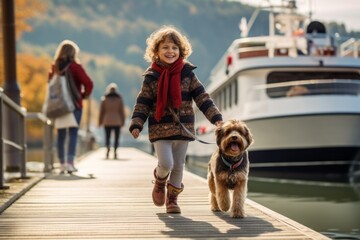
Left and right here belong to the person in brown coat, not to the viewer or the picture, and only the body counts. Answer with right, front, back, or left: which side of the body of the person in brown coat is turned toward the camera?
back

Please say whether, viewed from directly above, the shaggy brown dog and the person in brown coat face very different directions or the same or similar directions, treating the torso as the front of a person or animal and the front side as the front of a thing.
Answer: very different directions

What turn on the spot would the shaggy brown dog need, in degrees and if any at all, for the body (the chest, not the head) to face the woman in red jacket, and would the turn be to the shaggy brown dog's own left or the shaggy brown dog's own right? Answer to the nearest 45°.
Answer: approximately 135° to the shaggy brown dog's own right

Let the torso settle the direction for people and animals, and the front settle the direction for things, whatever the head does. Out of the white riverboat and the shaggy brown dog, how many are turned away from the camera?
0

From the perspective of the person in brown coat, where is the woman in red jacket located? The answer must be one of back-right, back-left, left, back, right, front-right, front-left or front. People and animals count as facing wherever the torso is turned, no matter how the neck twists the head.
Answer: back

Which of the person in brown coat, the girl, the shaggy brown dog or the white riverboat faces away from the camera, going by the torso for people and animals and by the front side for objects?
the person in brown coat

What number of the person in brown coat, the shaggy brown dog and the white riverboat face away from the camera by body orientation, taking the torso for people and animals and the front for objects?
1

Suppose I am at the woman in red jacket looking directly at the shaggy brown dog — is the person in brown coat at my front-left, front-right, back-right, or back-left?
back-left

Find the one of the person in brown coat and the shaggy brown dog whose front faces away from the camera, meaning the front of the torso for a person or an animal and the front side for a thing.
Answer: the person in brown coat

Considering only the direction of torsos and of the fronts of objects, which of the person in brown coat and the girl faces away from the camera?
the person in brown coat

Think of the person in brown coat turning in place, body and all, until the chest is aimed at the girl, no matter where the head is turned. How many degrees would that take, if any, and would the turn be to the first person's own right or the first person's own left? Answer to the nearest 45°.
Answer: approximately 180°

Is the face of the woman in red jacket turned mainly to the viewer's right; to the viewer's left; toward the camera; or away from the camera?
away from the camera
